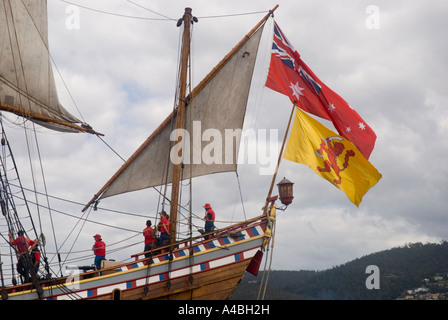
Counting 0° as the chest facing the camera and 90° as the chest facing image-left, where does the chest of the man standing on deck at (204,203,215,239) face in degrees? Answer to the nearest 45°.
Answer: approximately 90°

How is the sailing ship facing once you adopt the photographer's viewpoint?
facing to the left of the viewer

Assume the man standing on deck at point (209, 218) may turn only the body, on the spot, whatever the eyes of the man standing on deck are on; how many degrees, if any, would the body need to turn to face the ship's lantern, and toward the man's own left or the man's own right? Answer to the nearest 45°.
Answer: approximately 180°

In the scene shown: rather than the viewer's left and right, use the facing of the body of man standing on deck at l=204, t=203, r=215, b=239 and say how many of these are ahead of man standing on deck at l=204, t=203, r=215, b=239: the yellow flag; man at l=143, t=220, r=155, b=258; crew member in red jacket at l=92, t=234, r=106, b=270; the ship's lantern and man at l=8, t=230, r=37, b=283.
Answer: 3
